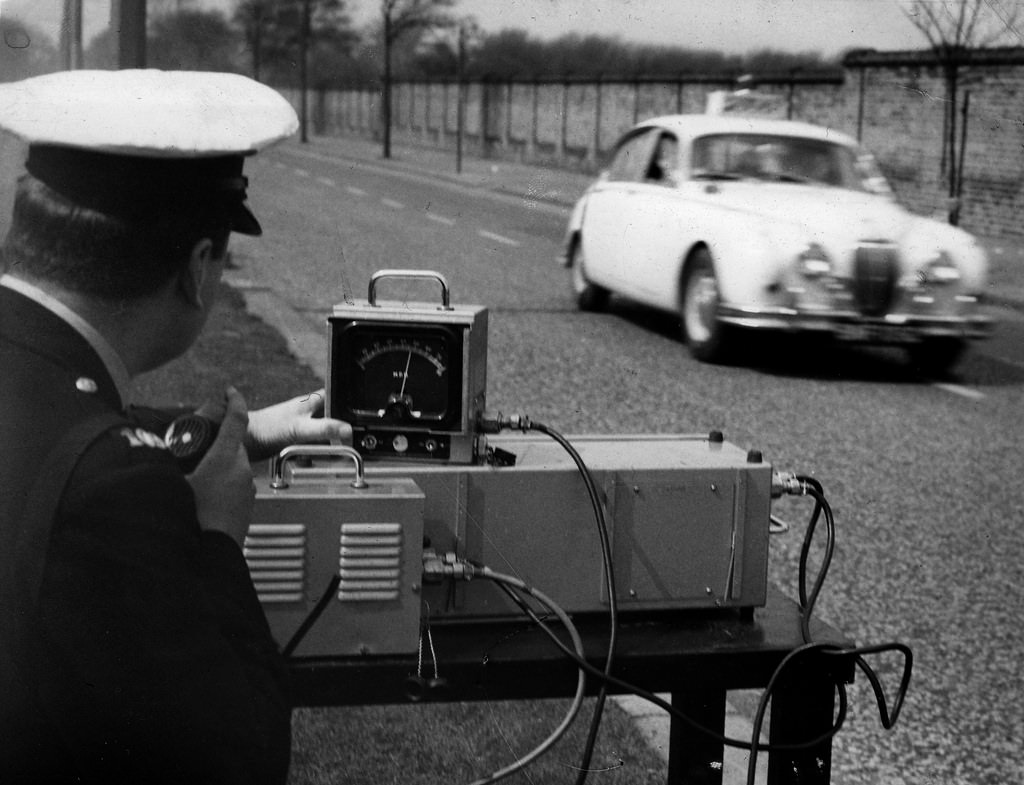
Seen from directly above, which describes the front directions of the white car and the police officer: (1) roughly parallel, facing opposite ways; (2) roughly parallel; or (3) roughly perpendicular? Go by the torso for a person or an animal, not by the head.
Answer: roughly perpendicular

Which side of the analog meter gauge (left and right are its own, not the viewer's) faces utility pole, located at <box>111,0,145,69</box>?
back

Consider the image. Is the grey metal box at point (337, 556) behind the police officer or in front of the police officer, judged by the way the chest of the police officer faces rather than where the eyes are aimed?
in front

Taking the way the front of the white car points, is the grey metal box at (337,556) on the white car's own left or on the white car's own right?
on the white car's own right

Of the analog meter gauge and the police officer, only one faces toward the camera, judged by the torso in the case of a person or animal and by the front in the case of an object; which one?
the analog meter gauge

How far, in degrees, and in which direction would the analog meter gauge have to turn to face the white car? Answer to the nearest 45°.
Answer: approximately 180°

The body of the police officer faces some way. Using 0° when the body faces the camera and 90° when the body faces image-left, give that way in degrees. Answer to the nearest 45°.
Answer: approximately 225°

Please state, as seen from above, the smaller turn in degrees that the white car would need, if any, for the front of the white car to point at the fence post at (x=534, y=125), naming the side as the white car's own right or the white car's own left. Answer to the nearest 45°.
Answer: approximately 135° to the white car's own left

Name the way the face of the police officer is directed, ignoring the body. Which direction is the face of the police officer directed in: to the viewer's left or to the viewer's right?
to the viewer's right

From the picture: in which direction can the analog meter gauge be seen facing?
toward the camera

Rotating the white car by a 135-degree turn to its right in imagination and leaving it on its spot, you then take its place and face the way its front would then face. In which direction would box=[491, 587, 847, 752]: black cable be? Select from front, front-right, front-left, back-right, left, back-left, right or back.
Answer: left

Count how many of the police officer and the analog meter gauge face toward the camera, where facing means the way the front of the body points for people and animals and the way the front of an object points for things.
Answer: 1

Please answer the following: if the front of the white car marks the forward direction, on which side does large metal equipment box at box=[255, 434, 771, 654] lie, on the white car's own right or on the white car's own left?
on the white car's own right

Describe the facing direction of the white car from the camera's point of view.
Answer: facing the viewer and to the right of the viewer
